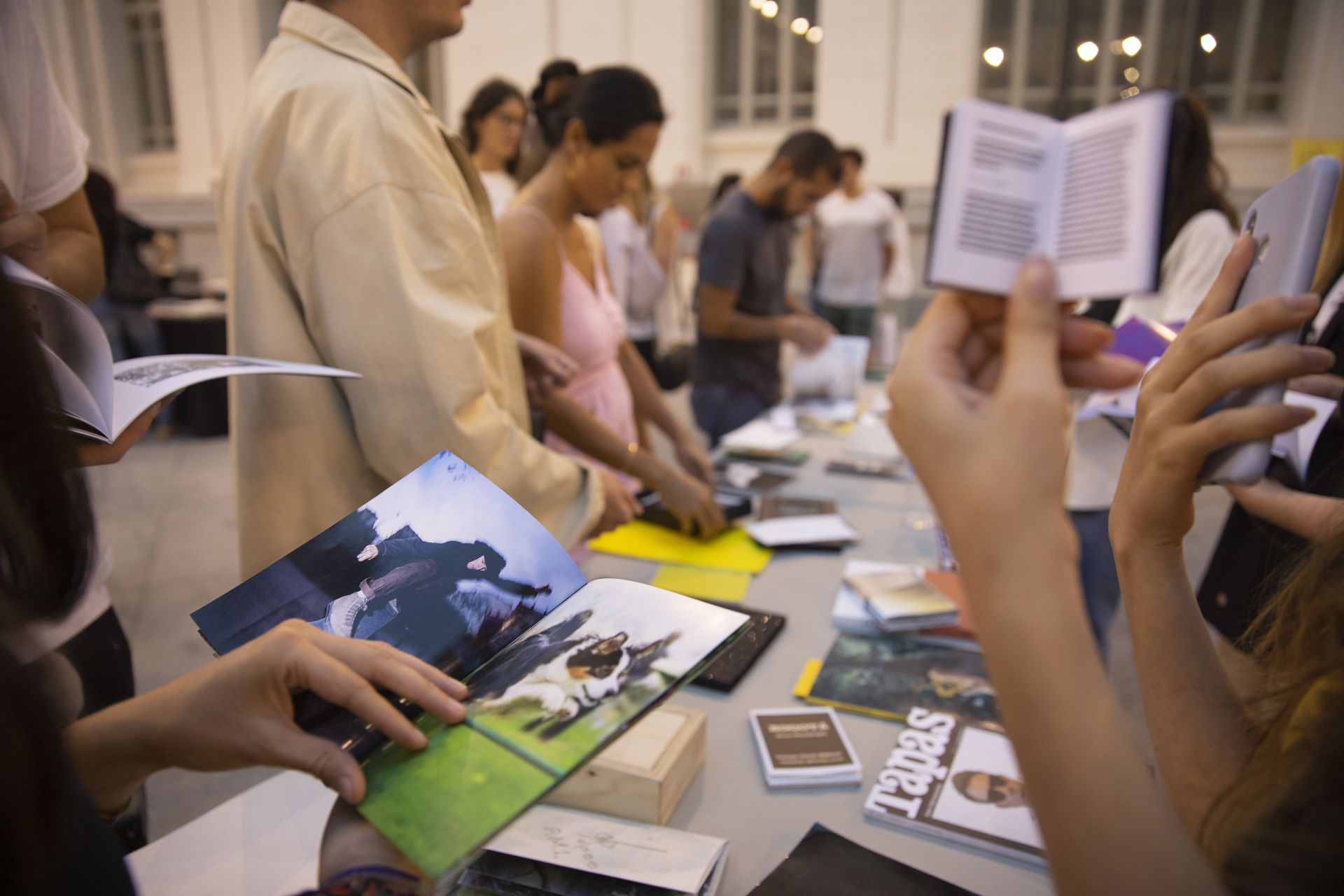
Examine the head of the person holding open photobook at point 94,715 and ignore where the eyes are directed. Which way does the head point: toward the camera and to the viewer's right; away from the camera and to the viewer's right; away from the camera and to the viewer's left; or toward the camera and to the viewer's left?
away from the camera and to the viewer's right

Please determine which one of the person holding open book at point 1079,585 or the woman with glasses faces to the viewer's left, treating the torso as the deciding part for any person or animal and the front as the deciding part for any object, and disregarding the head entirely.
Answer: the person holding open book

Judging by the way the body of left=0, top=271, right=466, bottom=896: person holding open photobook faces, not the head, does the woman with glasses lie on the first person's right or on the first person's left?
on the first person's left

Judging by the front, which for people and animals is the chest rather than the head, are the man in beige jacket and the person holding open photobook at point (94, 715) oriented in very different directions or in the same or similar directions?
same or similar directions

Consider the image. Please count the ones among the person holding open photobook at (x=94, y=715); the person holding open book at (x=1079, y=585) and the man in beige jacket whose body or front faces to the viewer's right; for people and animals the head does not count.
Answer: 2

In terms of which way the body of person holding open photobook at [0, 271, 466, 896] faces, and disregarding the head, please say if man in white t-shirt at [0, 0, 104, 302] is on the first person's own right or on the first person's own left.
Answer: on the first person's own left

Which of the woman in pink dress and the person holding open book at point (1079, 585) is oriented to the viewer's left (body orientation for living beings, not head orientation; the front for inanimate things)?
the person holding open book

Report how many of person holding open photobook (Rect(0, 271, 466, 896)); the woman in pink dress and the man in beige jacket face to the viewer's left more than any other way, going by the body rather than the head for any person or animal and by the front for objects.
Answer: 0

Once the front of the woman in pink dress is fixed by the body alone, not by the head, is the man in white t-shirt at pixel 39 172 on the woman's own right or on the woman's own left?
on the woman's own right

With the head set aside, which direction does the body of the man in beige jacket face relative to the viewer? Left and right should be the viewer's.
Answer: facing to the right of the viewer

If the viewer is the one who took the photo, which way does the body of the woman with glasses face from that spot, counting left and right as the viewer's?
facing the viewer and to the right of the viewer

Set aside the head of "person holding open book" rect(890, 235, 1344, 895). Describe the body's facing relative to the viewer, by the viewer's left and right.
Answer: facing to the left of the viewer
